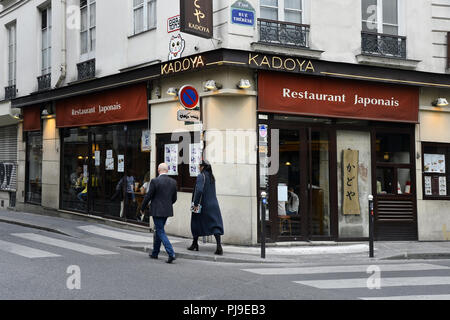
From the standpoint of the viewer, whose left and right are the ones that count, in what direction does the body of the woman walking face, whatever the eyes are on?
facing away from the viewer and to the left of the viewer

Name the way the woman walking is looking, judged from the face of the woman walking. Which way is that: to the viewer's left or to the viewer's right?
to the viewer's left

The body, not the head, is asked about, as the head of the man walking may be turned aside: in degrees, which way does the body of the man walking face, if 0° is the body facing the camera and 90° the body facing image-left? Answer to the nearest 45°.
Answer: approximately 135°

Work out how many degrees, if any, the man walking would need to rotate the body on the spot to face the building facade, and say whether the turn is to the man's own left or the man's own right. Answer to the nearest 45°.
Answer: approximately 90° to the man's own right

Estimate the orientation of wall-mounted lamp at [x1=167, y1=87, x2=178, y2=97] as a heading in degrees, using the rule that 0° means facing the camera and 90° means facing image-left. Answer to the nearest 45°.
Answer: approximately 45°
